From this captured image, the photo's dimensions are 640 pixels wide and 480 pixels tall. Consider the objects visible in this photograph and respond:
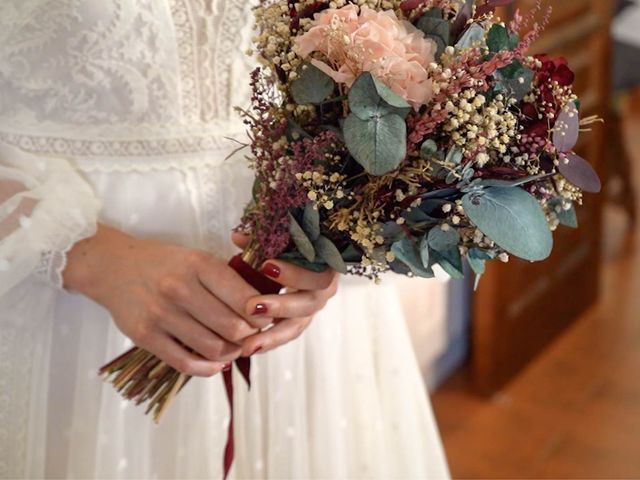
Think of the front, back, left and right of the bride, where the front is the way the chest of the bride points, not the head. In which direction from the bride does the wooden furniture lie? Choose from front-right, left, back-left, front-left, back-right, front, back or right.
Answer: left

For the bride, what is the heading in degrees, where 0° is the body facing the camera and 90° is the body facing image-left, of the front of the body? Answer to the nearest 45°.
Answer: approximately 315°
